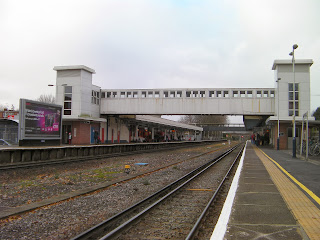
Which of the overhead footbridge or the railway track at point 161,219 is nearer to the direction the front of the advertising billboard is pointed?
the railway track

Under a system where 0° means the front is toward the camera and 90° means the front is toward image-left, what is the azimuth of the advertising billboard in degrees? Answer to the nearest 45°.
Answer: approximately 315°

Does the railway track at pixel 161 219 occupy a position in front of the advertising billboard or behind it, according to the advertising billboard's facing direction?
in front

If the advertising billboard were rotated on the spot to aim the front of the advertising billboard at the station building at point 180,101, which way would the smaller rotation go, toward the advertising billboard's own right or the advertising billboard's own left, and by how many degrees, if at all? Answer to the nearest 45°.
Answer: approximately 90° to the advertising billboard's own left

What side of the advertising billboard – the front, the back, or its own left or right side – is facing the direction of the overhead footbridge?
left
